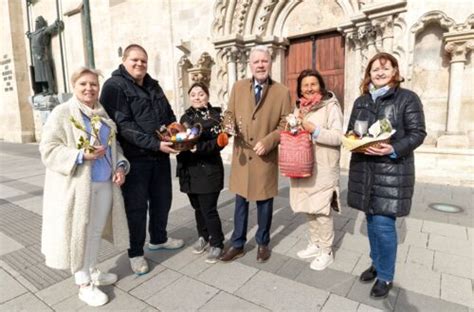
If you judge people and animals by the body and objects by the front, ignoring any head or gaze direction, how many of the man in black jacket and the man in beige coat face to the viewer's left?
0

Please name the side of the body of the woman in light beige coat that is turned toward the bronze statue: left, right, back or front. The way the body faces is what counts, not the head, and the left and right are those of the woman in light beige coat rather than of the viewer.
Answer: right

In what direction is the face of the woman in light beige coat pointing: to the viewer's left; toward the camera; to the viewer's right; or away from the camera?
toward the camera

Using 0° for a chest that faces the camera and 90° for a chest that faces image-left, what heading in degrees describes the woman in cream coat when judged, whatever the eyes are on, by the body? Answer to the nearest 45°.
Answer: approximately 315°

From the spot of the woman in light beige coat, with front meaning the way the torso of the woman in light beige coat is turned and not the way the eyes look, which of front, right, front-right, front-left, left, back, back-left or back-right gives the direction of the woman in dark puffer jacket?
left

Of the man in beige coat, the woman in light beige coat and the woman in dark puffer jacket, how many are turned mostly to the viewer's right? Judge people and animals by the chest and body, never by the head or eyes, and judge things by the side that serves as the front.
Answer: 0

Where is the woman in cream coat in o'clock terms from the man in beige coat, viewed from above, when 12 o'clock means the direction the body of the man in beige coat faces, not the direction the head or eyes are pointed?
The woman in cream coat is roughly at 2 o'clock from the man in beige coat.

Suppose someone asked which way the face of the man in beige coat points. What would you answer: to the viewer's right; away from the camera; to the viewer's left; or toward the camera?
toward the camera

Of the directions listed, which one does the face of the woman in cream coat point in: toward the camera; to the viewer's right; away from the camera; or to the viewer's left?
toward the camera

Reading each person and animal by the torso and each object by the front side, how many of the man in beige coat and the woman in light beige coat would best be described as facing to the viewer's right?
0

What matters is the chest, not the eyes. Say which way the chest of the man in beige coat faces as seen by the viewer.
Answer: toward the camera

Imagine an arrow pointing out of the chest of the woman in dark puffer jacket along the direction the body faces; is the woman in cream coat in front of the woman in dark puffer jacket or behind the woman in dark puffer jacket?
in front

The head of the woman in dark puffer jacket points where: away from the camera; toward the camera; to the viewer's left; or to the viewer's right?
toward the camera

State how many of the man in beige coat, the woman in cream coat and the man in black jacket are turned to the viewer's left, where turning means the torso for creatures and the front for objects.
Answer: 0
